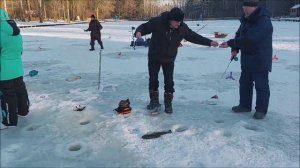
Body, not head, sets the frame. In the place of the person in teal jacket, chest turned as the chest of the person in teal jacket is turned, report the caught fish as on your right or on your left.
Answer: on your right

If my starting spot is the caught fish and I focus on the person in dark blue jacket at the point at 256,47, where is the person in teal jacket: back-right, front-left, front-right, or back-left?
back-left
